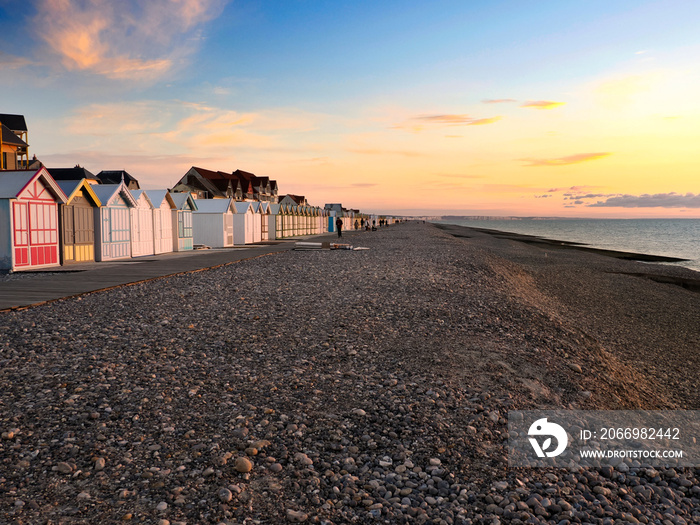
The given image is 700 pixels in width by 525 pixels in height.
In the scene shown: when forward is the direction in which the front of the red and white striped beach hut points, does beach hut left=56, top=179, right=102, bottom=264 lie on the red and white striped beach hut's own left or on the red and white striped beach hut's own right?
on the red and white striped beach hut's own left

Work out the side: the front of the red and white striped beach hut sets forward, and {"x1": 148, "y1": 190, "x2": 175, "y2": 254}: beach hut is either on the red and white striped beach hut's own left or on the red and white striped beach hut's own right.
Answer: on the red and white striped beach hut's own left

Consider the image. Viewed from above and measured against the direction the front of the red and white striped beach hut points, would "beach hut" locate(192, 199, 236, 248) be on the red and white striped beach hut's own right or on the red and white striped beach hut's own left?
on the red and white striped beach hut's own left

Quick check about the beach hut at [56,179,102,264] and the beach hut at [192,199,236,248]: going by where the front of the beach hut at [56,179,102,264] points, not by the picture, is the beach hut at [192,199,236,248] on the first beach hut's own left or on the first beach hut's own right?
on the first beach hut's own left

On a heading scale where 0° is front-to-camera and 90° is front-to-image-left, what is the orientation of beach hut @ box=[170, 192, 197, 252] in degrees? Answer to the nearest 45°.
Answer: approximately 315°

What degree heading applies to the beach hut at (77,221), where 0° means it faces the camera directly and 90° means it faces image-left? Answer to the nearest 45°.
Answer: approximately 315°
